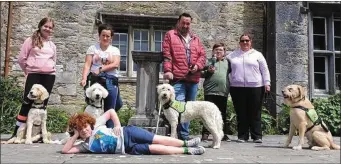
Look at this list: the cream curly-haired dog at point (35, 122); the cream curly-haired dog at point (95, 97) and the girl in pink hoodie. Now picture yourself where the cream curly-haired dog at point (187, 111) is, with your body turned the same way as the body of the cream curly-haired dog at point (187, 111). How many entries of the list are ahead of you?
3

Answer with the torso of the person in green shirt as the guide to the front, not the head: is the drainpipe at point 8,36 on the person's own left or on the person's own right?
on the person's own right

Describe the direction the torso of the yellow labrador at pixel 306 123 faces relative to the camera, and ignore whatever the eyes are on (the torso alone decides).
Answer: to the viewer's left

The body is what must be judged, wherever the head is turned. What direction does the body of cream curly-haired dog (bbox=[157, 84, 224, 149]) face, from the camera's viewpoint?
to the viewer's left

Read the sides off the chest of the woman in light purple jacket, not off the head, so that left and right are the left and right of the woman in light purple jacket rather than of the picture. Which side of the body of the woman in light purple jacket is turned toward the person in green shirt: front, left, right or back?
right

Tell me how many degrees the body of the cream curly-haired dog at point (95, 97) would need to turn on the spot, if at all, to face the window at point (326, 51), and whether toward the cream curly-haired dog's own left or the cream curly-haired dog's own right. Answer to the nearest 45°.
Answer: approximately 135° to the cream curly-haired dog's own left

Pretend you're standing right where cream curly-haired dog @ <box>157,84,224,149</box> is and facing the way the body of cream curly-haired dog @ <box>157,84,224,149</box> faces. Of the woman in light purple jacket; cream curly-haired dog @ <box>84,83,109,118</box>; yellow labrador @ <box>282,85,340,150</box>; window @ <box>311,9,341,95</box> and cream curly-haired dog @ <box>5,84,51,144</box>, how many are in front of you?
2

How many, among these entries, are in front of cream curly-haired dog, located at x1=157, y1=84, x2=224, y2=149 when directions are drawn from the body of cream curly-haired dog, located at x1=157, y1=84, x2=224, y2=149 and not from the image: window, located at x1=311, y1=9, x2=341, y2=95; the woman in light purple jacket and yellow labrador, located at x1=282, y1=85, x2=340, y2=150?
0

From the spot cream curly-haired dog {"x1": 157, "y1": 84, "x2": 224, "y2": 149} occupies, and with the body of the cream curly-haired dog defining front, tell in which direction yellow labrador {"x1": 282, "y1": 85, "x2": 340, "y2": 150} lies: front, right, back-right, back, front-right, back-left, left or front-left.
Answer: back

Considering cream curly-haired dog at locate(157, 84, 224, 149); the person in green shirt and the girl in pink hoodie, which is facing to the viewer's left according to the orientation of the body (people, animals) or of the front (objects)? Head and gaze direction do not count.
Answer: the cream curly-haired dog

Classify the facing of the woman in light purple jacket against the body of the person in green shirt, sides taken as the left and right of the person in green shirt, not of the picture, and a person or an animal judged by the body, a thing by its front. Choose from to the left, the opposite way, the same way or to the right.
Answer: the same way

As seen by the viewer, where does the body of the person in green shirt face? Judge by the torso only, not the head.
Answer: toward the camera

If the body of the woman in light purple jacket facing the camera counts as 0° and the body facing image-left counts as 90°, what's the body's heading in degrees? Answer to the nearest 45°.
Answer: approximately 0°

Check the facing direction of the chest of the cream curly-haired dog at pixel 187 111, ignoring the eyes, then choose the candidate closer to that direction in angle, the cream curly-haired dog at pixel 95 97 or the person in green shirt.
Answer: the cream curly-haired dog

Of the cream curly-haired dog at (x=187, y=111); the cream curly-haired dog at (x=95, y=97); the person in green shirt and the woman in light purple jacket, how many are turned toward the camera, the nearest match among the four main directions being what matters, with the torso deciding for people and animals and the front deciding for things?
3

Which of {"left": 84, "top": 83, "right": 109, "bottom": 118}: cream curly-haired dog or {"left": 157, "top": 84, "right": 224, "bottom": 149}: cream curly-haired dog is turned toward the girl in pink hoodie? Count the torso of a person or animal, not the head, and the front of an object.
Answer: {"left": 157, "top": 84, "right": 224, "bottom": 149}: cream curly-haired dog

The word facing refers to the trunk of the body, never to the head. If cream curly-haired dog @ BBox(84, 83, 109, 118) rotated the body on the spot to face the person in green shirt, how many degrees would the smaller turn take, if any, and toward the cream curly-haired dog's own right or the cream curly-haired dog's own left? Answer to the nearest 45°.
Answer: approximately 90° to the cream curly-haired dog's own left

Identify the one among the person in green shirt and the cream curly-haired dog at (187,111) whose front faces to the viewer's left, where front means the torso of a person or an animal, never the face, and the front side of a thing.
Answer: the cream curly-haired dog
